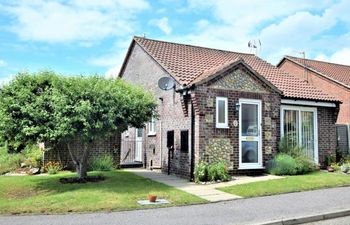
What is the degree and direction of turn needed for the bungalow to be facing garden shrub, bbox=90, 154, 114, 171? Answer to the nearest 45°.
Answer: approximately 135° to its right

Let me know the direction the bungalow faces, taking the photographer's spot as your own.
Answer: facing the viewer and to the right of the viewer

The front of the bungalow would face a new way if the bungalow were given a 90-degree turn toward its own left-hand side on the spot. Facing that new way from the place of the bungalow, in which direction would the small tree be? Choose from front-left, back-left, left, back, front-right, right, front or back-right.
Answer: back

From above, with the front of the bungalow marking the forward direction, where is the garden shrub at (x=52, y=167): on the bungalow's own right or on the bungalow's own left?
on the bungalow's own right

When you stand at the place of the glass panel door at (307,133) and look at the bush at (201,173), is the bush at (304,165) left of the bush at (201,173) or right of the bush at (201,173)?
left

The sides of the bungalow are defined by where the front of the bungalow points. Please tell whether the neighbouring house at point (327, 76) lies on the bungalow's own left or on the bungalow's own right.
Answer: on the bungalow's own left

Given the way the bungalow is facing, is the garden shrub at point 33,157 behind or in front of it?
behind

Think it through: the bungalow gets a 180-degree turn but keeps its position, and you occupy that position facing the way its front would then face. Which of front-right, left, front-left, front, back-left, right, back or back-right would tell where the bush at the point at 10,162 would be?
front-left
